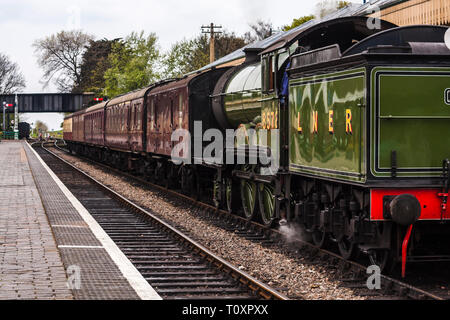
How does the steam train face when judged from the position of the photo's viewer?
facing away from the viewer and to the left of the viewer

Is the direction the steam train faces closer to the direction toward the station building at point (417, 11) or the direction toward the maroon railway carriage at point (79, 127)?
the maroon railway carriage

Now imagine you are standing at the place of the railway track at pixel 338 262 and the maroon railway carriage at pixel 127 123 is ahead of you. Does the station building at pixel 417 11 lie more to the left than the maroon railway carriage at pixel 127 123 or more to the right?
right
